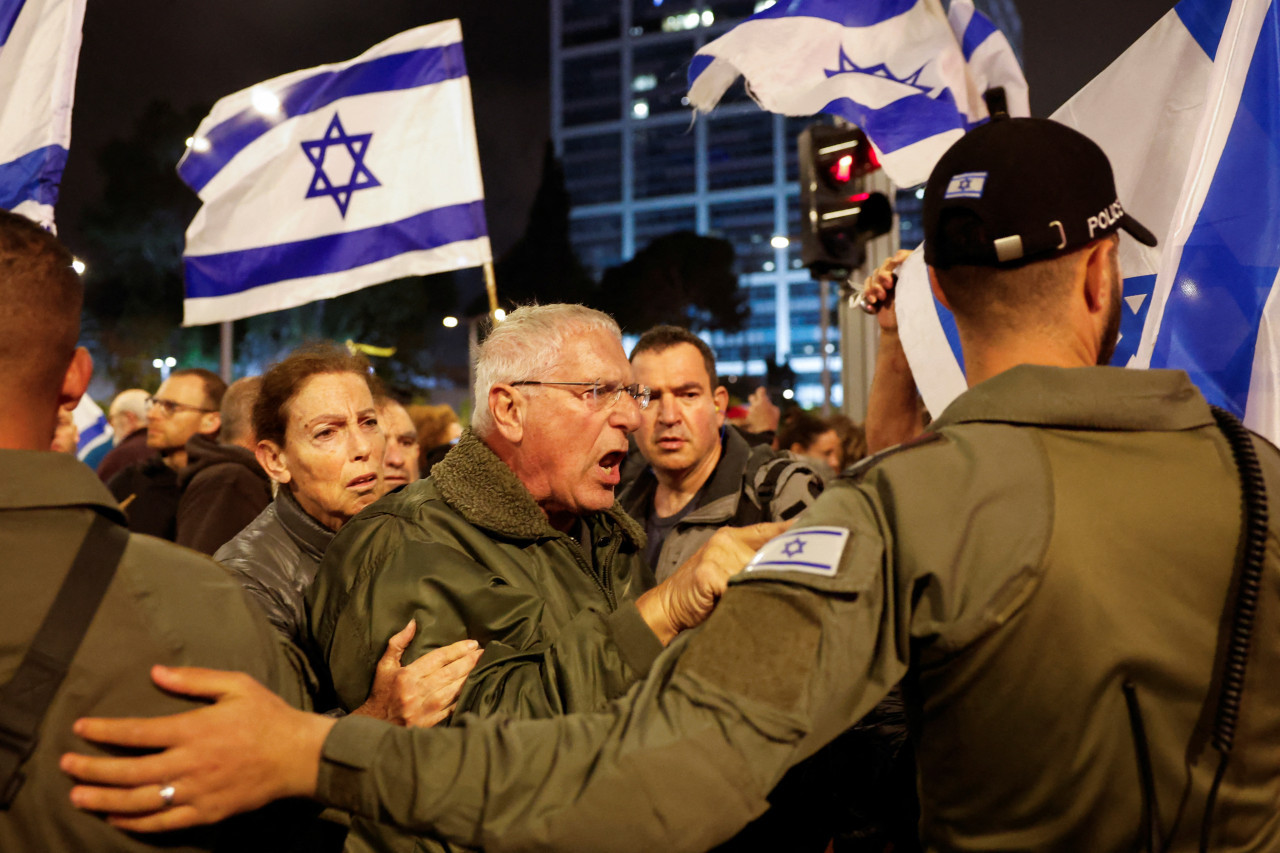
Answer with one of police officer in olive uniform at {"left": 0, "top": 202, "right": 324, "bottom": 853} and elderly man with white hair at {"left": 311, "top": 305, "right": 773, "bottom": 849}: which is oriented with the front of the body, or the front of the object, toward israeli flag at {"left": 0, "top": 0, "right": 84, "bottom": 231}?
the police officer in olive uniform

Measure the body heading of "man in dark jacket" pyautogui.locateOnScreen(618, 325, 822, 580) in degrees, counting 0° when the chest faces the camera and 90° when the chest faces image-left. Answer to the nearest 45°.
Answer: approximately 45°

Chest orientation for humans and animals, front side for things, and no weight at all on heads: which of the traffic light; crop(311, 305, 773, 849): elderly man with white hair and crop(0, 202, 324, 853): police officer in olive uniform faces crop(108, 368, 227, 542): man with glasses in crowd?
the police officer in olive uniform

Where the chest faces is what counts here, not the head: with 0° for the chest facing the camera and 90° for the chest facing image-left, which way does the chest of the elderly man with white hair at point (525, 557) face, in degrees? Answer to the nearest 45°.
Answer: approximately 315°

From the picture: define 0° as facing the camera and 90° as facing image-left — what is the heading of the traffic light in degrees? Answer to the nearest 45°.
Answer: approximately 315°

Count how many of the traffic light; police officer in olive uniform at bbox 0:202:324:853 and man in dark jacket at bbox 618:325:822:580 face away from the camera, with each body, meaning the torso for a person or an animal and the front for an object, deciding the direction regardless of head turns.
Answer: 1

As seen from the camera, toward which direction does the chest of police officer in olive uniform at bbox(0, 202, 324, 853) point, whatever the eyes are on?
away from the camera

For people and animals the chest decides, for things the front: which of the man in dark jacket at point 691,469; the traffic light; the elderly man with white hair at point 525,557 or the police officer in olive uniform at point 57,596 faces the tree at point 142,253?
the police officer in olive uniform

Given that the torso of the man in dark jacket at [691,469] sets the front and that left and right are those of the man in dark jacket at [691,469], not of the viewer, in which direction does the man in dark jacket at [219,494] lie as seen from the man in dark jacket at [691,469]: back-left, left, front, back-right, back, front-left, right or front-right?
front-right

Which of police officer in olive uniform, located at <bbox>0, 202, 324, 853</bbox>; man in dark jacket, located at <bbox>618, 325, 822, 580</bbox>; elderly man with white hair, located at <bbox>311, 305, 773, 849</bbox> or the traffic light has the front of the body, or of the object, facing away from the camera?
the police officer in olive uniform

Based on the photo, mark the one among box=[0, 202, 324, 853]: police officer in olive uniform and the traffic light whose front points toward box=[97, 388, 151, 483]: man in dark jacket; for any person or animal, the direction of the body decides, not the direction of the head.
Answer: the police officer in olive uniform
